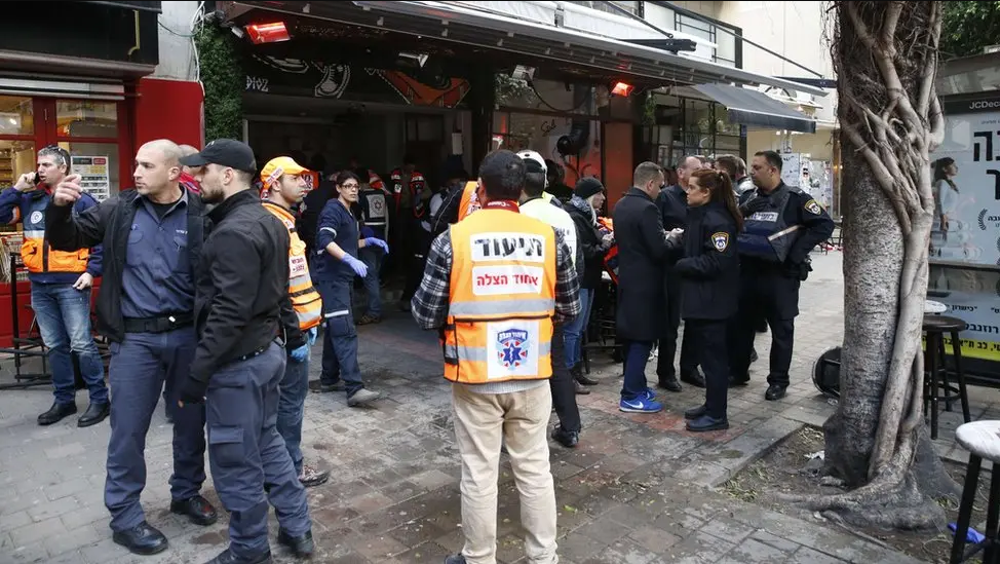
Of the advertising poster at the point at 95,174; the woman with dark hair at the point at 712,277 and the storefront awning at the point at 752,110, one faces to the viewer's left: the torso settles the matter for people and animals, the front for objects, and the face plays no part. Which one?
the woman with dark hair

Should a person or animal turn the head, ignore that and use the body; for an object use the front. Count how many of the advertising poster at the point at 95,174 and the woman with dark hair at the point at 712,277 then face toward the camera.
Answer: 1

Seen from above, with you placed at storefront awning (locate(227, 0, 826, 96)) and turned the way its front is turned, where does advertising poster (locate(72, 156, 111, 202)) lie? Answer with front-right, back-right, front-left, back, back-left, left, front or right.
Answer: back-right

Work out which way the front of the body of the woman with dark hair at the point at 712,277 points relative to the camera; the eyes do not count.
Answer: to the viewer's left

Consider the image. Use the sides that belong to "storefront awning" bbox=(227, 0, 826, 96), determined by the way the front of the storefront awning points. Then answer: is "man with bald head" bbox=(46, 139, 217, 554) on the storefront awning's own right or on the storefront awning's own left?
on the storefront awning's own right

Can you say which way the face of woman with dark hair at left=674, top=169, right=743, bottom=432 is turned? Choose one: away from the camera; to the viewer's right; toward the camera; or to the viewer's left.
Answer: to the viewer's left

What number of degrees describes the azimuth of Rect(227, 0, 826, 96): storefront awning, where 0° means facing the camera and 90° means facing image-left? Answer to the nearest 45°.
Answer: approximately 315°

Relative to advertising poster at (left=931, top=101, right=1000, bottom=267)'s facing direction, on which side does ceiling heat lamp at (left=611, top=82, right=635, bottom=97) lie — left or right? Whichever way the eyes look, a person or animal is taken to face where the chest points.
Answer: on its right

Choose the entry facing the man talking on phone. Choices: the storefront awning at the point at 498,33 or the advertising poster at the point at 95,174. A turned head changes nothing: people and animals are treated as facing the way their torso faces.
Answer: the advertising poster

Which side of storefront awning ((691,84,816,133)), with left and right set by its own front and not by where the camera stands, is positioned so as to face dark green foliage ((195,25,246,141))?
right
